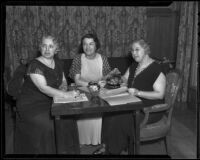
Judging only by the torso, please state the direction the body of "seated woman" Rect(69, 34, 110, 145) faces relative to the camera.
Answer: toward the camera

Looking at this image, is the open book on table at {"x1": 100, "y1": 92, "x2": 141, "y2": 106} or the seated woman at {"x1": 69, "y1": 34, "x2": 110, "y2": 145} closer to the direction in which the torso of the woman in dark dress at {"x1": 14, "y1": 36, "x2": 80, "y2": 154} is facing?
the open book on table

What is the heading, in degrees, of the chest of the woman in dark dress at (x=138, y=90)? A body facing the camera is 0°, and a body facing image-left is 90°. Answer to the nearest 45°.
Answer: approximately 45°

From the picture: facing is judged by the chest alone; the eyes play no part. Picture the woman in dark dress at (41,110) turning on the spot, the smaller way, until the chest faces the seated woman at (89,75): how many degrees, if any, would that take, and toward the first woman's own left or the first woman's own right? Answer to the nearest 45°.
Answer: approximately 90° to the first woman's own left

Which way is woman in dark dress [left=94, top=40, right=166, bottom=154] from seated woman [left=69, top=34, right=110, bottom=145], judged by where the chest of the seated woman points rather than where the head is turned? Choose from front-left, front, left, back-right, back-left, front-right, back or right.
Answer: front-left

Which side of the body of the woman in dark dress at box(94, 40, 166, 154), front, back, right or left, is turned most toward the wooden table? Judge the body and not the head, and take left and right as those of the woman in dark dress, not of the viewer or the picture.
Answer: front

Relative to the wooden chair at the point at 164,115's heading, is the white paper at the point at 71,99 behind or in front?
in front

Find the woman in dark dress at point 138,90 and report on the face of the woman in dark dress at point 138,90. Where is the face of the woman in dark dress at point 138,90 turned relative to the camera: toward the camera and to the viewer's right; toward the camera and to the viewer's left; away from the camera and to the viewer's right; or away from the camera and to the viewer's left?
toward the camera and to the viewer's left

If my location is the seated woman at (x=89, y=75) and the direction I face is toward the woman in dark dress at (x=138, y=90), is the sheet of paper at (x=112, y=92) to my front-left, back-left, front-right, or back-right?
front-right

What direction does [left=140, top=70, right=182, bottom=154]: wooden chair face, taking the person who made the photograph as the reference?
facing to the left of the viewer

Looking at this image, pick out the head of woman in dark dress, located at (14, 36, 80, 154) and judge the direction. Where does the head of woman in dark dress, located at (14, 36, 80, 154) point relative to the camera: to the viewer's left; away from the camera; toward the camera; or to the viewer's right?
toward the camera

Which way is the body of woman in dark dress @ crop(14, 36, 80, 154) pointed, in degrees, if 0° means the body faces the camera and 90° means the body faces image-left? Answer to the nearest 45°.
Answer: approximately 315°

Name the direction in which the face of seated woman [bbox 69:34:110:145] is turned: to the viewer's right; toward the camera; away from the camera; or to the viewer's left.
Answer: toward the camera
